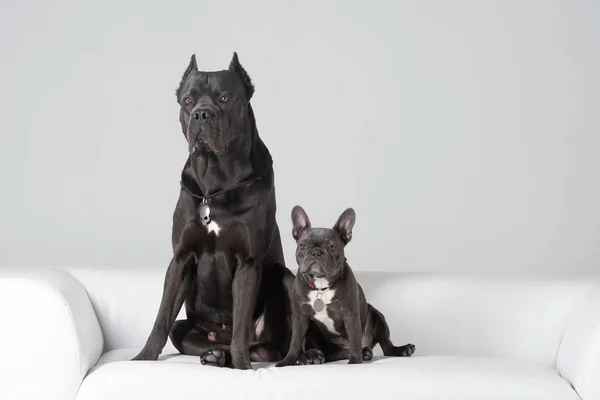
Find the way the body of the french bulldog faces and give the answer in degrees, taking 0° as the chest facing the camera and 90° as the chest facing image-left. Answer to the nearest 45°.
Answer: approximately 45°

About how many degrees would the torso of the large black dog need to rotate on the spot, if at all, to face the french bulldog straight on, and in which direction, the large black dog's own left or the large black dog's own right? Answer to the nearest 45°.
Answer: approximately 135° to the large black dog's own left

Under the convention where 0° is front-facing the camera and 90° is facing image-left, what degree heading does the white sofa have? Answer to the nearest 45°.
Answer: approximately 0°
